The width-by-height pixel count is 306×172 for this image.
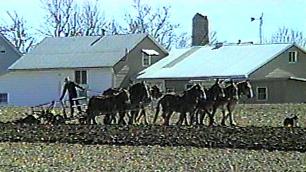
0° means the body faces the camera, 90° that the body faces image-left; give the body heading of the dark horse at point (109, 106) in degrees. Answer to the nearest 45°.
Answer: approximately 270°

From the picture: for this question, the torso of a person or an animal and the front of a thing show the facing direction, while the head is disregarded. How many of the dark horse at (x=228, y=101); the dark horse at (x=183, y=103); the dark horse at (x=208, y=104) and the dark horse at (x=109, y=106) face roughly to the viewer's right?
4

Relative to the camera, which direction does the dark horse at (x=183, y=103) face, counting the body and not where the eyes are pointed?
to the viewer's right

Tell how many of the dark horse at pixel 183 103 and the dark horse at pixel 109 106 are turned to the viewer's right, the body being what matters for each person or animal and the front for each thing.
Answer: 2

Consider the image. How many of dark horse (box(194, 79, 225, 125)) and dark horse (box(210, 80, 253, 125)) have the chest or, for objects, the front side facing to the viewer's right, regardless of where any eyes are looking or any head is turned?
2

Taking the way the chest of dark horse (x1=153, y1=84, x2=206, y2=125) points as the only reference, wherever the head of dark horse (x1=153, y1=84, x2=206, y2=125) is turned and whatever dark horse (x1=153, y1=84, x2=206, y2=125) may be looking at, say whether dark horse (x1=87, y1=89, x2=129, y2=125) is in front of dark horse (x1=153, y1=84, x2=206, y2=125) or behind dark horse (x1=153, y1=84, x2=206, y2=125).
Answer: behind

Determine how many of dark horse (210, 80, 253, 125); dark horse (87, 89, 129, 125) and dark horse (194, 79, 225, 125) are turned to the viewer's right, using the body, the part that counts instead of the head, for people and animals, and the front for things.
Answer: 3

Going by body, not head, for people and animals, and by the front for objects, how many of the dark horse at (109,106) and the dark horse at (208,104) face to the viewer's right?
2

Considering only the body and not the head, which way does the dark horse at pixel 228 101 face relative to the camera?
to the viewer's right

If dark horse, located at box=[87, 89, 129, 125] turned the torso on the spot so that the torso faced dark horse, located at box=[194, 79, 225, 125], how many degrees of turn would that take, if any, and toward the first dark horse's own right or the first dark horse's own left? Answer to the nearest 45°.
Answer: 0° — it already faces it

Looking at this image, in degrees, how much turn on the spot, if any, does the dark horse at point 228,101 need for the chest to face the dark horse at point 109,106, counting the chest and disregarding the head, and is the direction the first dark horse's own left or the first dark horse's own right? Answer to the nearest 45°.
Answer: approximately 180°
